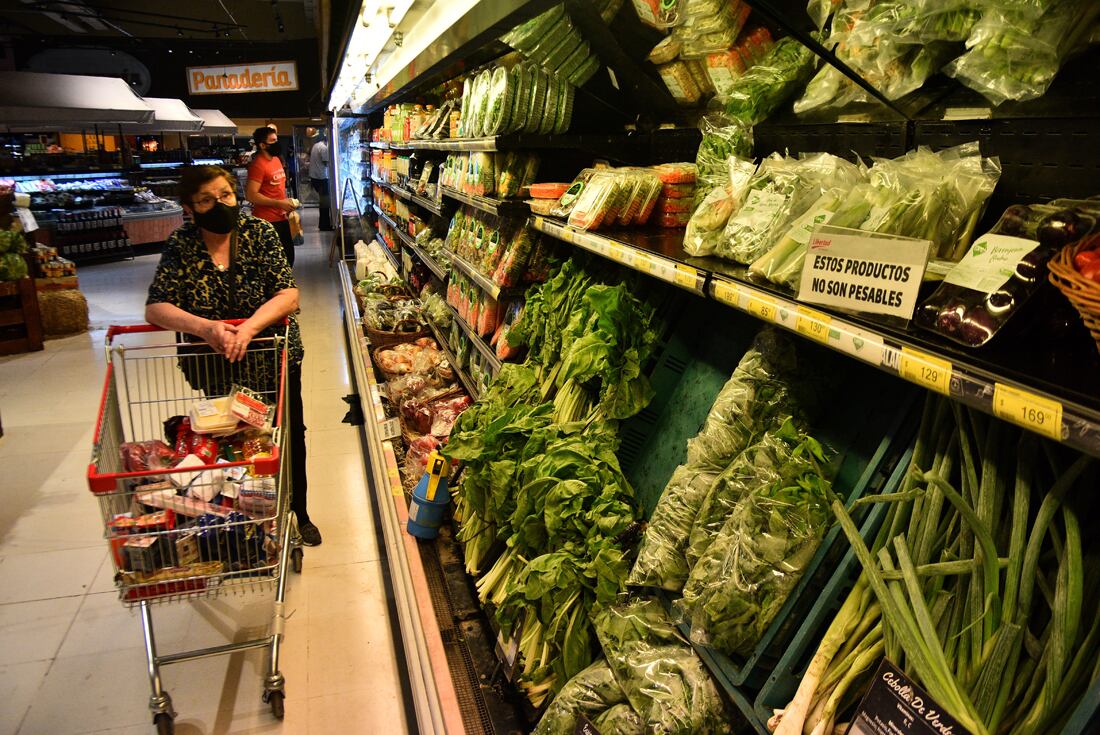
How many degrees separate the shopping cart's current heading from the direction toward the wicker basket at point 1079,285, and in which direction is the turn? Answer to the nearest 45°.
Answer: approximately 45° to its left

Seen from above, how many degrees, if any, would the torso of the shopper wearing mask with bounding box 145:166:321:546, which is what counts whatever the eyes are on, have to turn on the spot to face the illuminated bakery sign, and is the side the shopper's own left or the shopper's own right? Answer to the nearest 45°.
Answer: approximately 180°

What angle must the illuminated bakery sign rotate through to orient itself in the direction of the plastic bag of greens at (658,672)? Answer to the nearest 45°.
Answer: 0° — it already faces it

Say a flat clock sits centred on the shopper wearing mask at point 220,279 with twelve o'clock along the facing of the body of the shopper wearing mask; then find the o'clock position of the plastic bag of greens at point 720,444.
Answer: The plastic bag of greens is roughly at 11 o'clock from the shopper wearing mask.

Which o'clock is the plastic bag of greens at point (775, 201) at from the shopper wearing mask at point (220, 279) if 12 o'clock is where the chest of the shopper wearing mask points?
The plastic bag of greens is roughly at 11 o'clock from the shopper wearing mask.

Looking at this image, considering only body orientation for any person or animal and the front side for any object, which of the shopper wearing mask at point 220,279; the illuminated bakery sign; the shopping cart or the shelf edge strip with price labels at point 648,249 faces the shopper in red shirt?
the illuminated bakery sign

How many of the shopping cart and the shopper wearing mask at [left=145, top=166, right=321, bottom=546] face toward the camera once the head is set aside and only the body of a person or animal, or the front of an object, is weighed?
2

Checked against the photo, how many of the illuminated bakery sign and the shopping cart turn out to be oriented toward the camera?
2

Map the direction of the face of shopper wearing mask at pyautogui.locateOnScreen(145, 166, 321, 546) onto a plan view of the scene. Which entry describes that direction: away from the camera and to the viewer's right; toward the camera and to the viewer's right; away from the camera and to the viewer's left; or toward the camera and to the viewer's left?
toward the camera and to the viewer's right

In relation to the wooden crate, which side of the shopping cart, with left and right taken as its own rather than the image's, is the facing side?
back

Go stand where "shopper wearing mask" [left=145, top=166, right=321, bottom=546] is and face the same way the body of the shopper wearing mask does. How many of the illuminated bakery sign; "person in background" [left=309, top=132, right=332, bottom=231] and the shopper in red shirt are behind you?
3
